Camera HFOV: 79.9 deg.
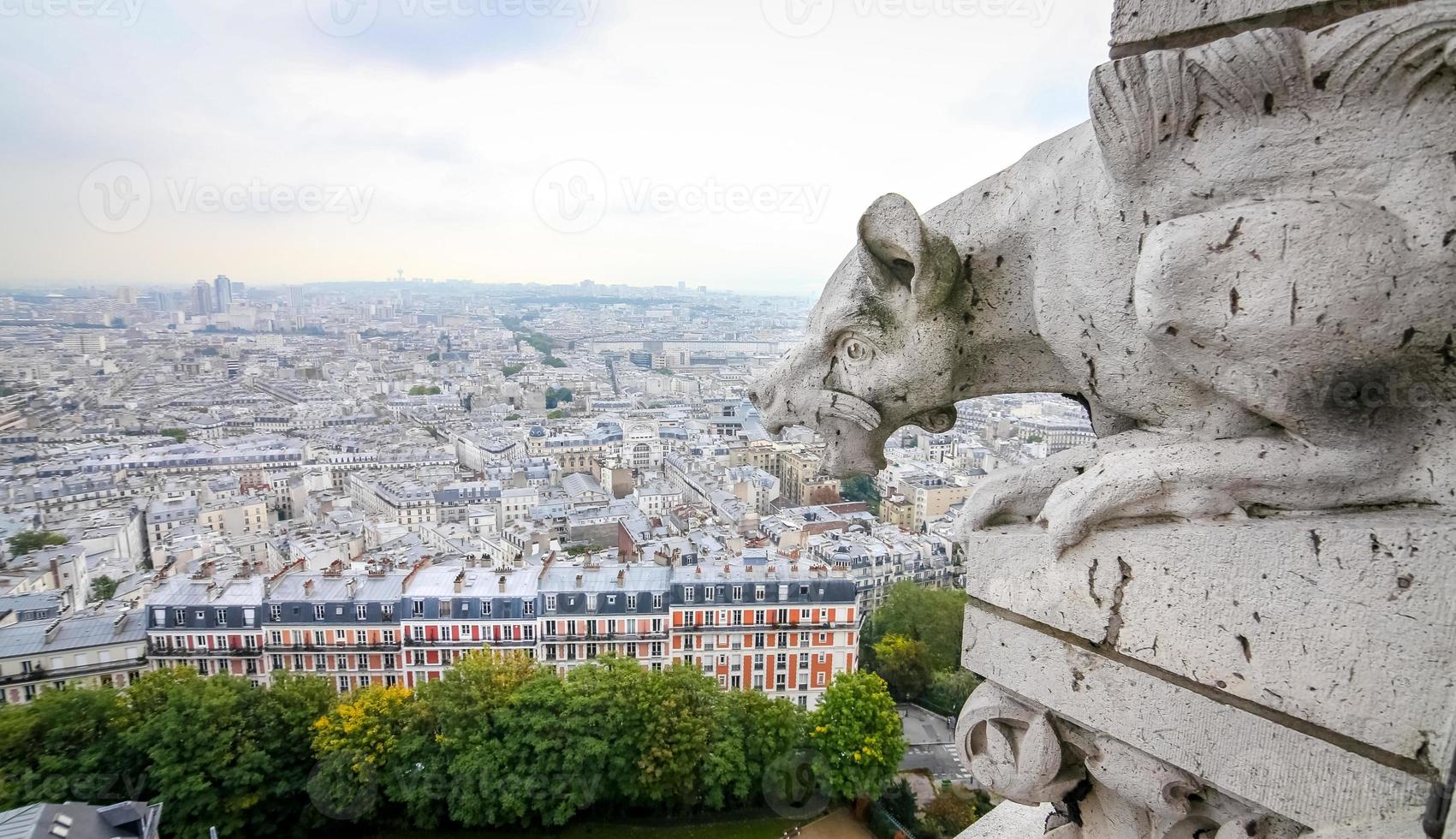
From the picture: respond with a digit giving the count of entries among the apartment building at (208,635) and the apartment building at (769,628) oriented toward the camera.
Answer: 2

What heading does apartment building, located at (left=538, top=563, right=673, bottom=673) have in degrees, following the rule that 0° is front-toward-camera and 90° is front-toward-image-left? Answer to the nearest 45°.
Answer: approximately 0°

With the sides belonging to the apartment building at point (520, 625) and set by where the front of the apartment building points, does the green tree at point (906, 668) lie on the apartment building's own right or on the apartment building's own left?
on the apartment building's own left

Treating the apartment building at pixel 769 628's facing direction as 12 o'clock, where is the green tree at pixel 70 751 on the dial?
The green tree is roughly at 2 o'clock from the apartment building.

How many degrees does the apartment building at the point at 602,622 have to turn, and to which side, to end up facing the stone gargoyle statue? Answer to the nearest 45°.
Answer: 0° — it already faces it

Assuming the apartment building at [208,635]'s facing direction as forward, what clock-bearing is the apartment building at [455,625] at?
the apartment building at [455,625] is roughly at 10 o'clock from the apartment building at [208,635].

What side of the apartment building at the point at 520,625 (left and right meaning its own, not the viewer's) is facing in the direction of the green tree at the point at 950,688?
left

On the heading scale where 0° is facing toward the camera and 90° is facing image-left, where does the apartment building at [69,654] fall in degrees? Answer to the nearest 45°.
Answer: approximately 0°

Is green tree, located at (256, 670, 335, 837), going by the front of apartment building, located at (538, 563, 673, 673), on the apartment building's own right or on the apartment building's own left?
on the apartment building's own right

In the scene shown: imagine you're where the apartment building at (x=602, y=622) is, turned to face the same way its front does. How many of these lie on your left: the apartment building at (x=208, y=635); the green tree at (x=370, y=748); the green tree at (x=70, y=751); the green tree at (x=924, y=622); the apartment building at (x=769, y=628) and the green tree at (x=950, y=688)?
3

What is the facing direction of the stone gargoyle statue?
to the viewer's left

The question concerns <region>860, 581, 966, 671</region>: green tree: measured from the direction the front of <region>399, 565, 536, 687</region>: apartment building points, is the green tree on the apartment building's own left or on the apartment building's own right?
on the apartment building's own left

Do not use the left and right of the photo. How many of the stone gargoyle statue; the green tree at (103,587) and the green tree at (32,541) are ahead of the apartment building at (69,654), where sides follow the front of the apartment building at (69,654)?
1
